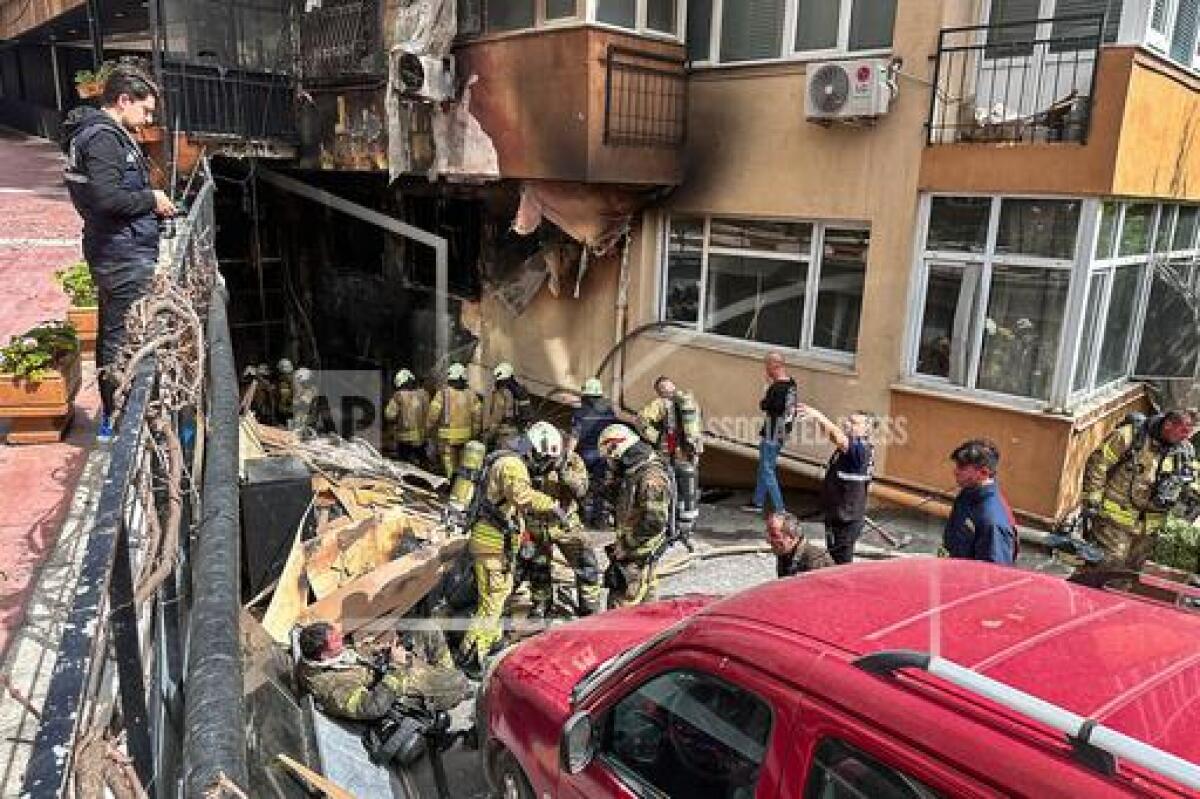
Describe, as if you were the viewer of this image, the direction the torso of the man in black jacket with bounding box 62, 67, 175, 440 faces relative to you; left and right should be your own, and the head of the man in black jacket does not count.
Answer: facing to the right of the viewer

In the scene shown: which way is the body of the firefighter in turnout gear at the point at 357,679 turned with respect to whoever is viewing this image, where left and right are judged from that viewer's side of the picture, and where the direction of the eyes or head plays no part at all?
facing to the right of the viewer

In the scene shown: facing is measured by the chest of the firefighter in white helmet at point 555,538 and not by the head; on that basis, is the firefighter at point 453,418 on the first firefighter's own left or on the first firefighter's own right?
on the first firefighter's own right

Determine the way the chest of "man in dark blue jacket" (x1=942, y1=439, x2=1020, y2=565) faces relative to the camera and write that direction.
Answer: to the viewer's left

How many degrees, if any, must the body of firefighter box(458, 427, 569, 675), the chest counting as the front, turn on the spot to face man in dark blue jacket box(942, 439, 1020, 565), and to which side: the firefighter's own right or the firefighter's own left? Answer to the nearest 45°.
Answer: approximately 45° to the firefighter's own right

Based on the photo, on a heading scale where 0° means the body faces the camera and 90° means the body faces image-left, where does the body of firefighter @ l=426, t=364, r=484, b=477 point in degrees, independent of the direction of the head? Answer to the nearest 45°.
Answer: approximately 180°

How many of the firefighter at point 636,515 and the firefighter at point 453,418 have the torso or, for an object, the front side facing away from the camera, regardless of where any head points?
1

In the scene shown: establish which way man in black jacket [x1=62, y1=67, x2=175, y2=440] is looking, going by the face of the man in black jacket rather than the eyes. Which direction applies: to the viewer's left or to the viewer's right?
to the viewer's right

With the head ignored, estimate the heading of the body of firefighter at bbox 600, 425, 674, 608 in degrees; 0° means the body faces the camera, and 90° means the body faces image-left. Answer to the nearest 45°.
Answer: approximately 90°

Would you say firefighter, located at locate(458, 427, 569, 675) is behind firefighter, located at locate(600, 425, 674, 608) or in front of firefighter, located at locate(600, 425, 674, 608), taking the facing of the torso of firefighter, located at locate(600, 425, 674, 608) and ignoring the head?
in front
